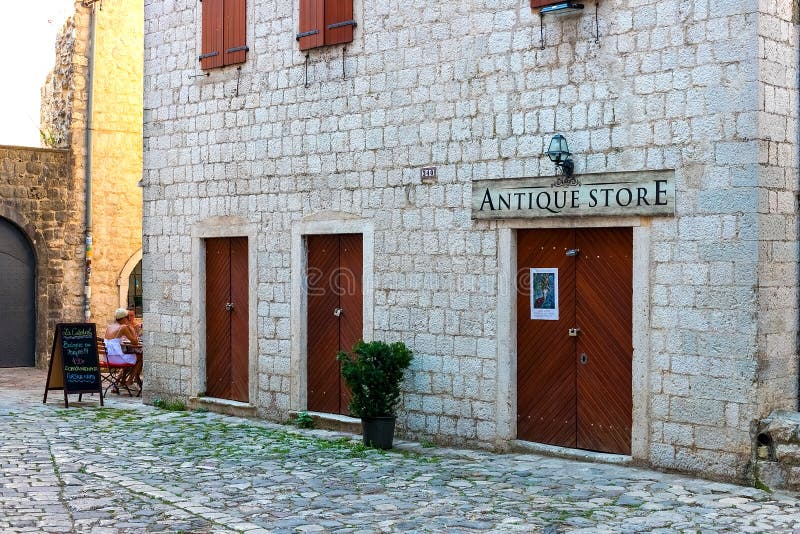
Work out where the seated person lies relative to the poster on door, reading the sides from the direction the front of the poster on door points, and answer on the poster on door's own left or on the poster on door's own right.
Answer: on the poster on door's own right

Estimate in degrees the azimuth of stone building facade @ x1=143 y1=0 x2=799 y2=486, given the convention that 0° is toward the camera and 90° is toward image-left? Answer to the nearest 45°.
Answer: approximately 45°

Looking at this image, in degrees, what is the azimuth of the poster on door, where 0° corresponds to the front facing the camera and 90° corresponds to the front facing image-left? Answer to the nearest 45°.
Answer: approximately 0°

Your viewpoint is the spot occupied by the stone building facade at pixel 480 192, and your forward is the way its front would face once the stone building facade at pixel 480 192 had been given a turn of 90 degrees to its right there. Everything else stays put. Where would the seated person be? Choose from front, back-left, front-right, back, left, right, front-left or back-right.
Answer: front

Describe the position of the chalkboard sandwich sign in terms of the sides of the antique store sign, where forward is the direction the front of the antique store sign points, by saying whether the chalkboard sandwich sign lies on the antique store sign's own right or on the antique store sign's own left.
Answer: on the antique store sign's own right

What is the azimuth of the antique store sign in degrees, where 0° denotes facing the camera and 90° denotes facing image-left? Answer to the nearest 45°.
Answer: approximately 0°

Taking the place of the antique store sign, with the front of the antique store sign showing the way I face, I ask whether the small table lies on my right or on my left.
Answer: on my right
